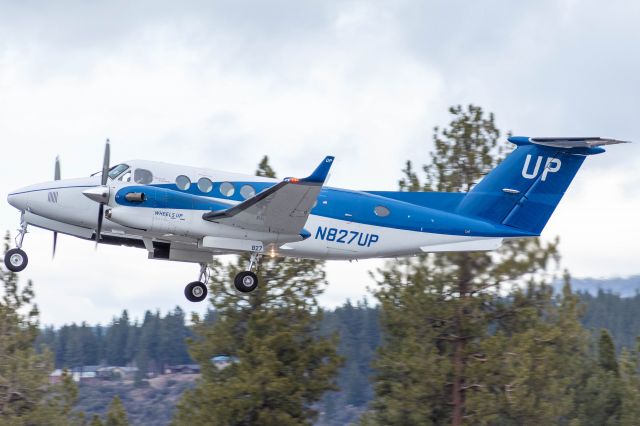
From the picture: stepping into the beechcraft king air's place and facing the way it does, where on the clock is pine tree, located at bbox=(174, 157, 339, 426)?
The pine tree is roughly at 3 o'clock from the beechcraft king air.

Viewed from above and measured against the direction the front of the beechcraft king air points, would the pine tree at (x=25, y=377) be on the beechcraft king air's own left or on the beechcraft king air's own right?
on the beechcraft king air's own right

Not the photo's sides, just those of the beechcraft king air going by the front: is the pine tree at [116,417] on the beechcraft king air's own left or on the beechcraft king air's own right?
on the beechcraft king air's own right

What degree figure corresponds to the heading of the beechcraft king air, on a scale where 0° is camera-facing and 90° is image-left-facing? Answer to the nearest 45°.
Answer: approximately 90°

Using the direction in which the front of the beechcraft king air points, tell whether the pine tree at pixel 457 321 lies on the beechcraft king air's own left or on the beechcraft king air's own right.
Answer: on the beechcraft king air's own right
